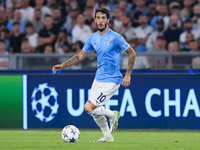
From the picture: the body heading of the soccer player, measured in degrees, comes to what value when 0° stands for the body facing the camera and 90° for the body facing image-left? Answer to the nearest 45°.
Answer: approximately 45°
